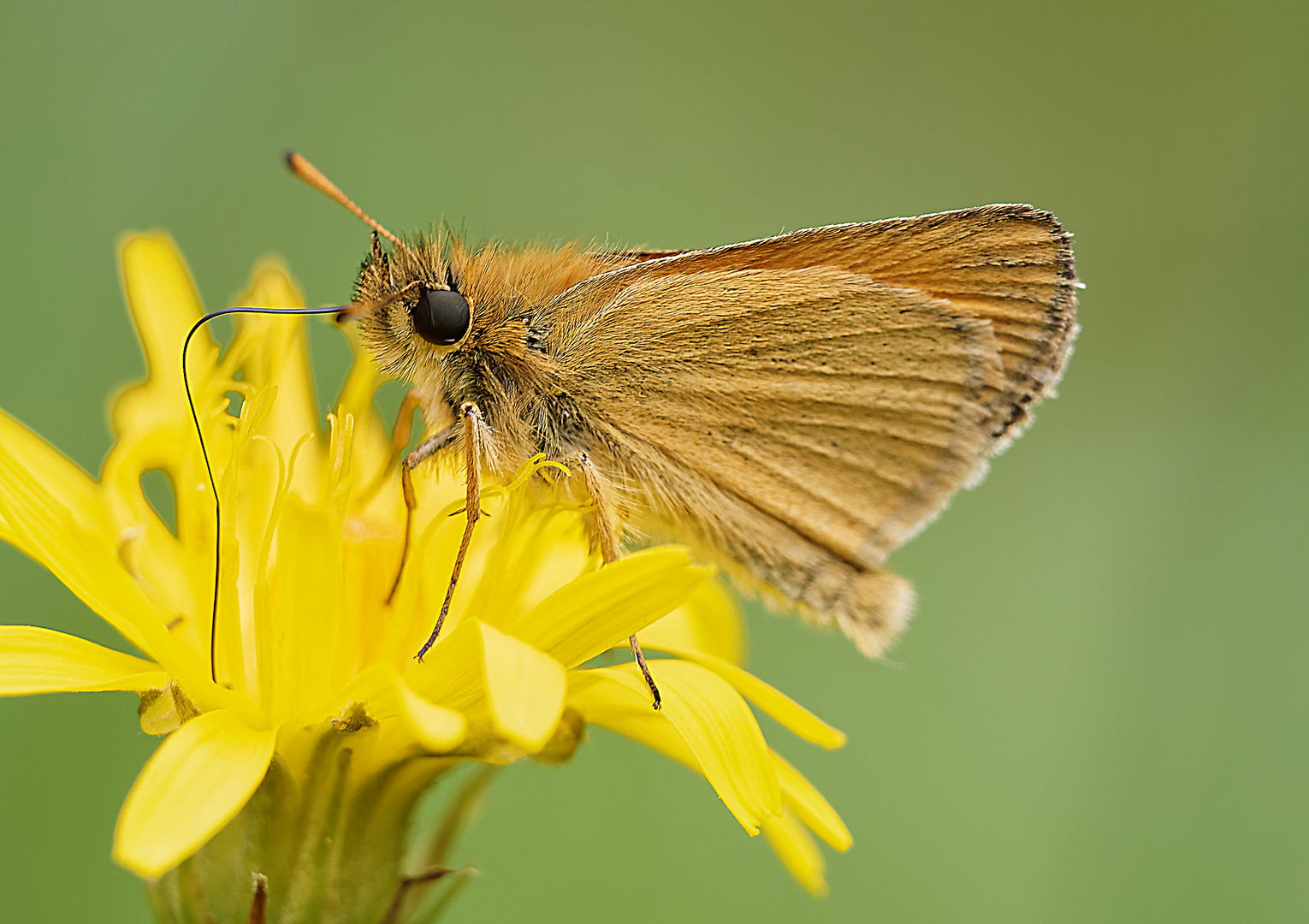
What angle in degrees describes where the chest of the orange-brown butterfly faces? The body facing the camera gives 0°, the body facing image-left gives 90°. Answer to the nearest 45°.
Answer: approximately 90°
